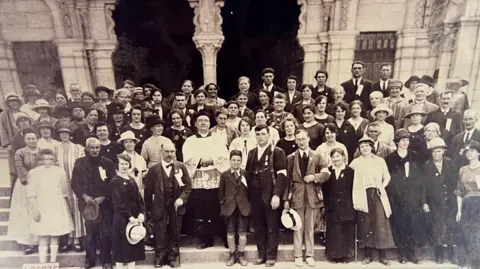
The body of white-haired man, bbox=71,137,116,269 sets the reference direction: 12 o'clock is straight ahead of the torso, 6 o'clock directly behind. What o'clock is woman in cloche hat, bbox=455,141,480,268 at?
The woman in cloche hat is roughly at 10 o'clock from the white-haired man.

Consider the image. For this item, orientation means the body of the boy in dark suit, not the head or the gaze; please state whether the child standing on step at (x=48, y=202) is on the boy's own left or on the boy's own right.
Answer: on the boy's own right

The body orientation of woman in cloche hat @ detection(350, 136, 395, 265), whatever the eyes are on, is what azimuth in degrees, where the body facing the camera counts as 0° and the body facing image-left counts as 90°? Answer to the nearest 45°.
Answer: approximately 0°

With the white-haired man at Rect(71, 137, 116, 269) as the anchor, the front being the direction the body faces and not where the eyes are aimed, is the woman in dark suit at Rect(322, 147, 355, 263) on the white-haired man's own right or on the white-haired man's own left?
on the white-haired man's own left

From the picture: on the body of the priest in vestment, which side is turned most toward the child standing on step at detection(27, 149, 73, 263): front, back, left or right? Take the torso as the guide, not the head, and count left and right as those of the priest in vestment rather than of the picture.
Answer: right

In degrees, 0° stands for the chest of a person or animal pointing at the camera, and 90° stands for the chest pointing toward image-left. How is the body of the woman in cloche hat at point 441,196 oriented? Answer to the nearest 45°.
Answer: approximately 0°
